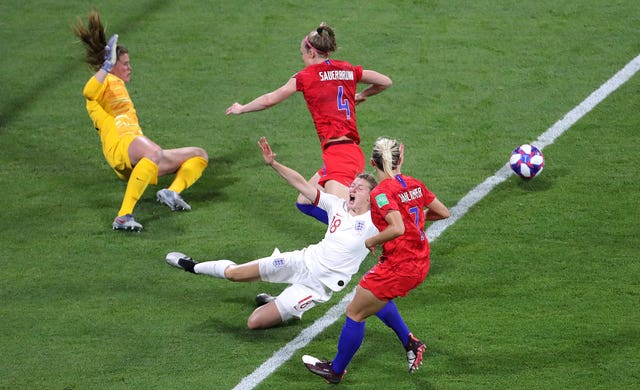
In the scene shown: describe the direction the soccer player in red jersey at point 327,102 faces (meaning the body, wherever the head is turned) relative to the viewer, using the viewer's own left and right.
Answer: facing away from the viewer and to the left of the viewer

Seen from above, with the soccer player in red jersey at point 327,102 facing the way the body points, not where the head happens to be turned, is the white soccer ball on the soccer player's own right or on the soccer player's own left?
on the soccer player's own right

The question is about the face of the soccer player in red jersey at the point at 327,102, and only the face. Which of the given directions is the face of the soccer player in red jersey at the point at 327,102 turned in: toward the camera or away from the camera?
away from the camera

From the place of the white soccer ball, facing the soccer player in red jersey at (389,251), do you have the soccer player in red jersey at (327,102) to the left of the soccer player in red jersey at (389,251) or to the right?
right

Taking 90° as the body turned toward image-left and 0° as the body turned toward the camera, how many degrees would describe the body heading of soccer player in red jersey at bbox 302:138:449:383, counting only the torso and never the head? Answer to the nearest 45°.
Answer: approximately 135°

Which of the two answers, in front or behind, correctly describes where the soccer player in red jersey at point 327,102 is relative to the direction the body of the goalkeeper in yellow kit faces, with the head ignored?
in front

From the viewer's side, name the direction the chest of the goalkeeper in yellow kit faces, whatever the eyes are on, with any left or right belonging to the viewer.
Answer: facing to the right of the viewer
